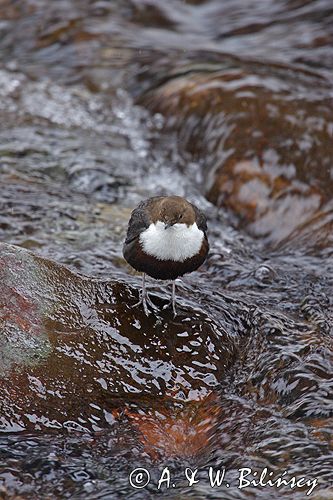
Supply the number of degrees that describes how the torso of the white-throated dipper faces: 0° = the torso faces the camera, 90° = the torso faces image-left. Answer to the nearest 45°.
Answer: approximately 0°

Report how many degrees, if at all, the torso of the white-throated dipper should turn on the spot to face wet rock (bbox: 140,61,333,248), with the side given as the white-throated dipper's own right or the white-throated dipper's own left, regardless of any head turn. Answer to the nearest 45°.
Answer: approximately 180°
